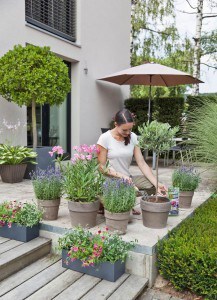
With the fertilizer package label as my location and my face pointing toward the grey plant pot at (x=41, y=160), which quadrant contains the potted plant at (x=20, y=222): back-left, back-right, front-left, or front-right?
front-left

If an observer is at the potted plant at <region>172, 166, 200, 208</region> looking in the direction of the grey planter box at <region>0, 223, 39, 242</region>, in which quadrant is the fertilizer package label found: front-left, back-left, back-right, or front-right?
front-left

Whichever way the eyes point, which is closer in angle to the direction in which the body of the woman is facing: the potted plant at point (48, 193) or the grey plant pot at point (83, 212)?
the grey plant pot

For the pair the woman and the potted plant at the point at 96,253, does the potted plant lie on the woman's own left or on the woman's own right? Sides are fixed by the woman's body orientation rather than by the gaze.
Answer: on the woman's own right

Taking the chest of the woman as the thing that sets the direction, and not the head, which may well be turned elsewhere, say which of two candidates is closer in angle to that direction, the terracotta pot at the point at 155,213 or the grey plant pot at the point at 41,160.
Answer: the terracotta pot

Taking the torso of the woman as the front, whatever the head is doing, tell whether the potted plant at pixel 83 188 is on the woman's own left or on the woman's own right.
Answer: on the woman's own right

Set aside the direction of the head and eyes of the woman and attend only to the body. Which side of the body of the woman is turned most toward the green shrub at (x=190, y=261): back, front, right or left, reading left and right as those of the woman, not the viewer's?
front

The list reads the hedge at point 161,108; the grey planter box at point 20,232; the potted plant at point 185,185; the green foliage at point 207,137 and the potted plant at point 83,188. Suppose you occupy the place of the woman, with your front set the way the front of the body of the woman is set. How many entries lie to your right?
2

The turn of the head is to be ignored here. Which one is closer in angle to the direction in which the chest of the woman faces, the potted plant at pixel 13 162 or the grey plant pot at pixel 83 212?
the grey plant pot

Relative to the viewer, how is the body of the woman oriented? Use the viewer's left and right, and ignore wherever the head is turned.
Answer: facing the viewer and to the right of the viewer

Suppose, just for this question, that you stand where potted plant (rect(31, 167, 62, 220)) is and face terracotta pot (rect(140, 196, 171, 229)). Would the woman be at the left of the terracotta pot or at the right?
left

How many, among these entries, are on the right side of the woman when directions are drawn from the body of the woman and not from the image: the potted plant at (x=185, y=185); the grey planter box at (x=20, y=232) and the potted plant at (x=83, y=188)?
2

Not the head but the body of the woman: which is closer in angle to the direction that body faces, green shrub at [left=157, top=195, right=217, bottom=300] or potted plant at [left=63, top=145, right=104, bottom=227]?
the green shrub

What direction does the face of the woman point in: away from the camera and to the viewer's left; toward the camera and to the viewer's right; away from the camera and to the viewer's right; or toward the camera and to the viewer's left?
toward the camera and to the viewer's right

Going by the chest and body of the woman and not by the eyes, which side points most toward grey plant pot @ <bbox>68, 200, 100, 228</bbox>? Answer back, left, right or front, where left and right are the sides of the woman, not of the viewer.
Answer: right

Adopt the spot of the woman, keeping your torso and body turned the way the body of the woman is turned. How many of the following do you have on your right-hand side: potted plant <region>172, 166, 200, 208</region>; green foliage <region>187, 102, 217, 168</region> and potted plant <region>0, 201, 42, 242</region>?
1

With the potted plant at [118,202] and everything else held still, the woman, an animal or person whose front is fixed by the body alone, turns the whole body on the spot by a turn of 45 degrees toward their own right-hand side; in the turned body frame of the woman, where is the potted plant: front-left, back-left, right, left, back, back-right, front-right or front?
front

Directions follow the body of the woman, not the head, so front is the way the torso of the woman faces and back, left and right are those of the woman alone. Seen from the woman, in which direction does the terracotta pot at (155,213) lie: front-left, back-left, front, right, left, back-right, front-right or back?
front

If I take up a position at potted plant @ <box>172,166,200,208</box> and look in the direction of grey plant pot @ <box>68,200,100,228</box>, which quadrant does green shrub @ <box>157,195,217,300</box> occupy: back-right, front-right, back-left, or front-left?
front-left
